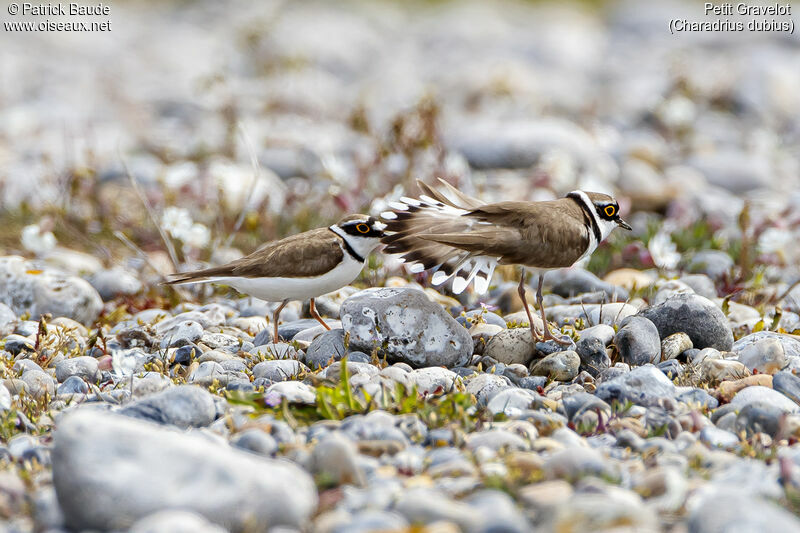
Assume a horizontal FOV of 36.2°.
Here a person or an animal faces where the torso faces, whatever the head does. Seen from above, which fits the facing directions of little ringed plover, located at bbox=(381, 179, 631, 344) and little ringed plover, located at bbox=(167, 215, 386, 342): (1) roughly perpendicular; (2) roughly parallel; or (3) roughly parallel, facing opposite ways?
roughly parallel

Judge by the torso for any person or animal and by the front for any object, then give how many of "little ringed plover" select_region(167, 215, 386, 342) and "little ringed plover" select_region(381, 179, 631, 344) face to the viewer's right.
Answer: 2

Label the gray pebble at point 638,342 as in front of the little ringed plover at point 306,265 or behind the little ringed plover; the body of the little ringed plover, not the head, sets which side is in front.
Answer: in front

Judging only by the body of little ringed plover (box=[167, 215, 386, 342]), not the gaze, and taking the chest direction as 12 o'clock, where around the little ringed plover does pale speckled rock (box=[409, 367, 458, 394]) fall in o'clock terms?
The pale speckled rock is roughly at 2 o'clock from the little ringed plover.

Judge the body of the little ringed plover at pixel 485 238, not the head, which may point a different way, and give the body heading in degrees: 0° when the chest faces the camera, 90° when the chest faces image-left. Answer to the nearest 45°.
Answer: approximately 270°

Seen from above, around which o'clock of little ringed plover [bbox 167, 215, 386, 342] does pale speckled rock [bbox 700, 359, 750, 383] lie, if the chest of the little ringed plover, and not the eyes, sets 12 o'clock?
The pale speckled rock is roughly at 1 o'clock from the little ringed plover.

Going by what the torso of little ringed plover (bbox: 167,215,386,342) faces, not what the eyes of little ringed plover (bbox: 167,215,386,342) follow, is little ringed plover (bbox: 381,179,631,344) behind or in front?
in front

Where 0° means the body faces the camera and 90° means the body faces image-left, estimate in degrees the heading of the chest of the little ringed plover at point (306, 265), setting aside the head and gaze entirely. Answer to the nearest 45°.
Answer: approximately 270°

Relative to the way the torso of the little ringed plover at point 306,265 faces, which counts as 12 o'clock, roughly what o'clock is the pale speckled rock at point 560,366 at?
The pale speckled rock is roughly at 1 o'clock from the little ringed plover.

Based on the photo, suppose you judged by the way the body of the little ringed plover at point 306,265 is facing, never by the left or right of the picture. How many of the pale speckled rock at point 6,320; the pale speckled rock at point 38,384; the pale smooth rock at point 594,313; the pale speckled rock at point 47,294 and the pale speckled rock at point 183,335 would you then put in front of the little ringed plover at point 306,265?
1

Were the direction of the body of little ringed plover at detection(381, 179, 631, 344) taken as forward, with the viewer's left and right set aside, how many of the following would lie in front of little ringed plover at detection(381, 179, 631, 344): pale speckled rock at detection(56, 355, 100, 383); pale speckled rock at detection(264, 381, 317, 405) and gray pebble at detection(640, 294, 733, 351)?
1

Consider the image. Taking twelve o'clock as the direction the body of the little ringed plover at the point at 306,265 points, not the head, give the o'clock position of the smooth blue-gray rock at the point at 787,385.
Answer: The smooth blue-gray rock is roughly at 1 o'clock from the little ringed plover.

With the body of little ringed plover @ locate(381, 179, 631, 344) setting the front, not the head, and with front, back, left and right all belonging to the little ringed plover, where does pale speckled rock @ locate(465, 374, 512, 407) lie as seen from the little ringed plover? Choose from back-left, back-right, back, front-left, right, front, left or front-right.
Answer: right

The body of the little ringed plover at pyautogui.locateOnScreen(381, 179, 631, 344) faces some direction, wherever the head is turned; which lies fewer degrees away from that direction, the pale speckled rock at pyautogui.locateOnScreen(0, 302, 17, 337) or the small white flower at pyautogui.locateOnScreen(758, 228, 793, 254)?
the small white flower

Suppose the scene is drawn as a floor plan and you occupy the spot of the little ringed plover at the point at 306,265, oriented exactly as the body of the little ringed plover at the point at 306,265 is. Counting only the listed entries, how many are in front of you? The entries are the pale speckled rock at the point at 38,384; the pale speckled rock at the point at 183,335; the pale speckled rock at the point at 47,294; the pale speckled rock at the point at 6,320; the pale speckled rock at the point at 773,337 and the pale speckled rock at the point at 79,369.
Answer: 1
